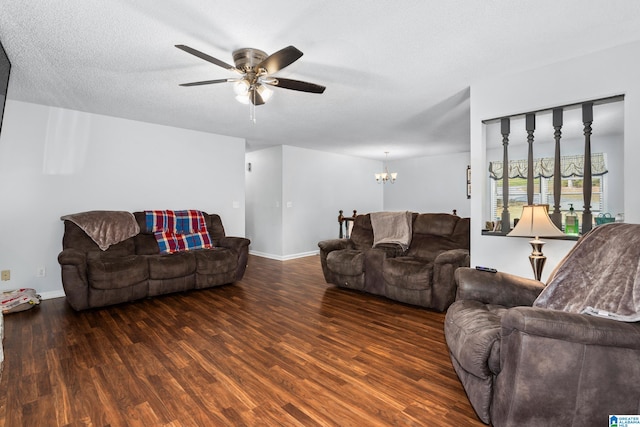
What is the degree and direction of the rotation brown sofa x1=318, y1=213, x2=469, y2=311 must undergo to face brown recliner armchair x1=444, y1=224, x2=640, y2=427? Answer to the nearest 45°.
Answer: approximately 45° to its left

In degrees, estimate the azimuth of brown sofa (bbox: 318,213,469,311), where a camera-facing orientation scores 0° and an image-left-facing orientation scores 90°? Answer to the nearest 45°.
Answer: approximately 45°

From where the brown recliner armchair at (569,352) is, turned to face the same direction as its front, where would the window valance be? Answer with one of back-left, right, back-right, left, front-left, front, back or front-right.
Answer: back-right

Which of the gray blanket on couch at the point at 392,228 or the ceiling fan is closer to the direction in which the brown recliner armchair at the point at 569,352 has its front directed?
the ceiling fan

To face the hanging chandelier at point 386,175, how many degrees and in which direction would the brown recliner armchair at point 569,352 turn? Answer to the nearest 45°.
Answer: approximately 90° to its right

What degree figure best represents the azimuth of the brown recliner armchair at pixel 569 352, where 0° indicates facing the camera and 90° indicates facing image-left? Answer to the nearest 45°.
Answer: approximately 45°

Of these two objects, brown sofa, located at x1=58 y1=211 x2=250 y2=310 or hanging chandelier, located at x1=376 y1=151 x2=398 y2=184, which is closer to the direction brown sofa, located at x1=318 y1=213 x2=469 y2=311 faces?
the brown sofa
